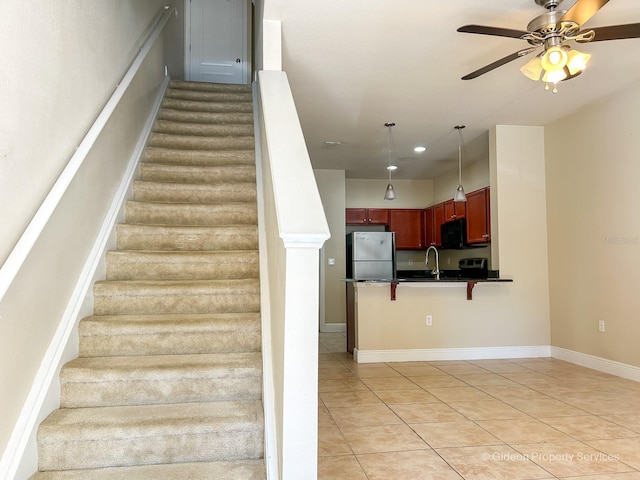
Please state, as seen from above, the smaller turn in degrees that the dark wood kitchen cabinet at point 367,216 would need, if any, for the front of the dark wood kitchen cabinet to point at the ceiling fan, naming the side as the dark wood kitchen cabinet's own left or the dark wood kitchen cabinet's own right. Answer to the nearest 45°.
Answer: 0° — it already faces it

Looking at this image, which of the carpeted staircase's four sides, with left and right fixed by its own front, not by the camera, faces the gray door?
back

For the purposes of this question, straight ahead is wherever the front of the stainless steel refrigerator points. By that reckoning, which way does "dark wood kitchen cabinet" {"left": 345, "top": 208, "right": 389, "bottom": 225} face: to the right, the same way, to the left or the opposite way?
the same way

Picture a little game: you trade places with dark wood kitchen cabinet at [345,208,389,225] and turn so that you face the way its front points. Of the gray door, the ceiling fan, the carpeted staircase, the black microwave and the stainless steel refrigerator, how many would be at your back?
0

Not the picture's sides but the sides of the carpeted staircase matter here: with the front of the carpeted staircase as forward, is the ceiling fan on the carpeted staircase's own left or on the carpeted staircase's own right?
on the carpeted staircase's own left

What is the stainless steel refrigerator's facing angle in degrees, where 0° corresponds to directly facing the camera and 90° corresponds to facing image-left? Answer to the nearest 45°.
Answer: approximately 0°

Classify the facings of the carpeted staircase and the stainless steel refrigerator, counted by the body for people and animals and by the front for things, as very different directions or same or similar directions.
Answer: same or similar directions

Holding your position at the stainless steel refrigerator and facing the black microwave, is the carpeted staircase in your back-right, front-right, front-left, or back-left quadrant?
back-right

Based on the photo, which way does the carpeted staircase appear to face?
toward the camera

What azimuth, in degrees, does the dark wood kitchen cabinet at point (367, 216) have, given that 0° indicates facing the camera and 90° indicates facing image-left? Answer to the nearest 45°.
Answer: approximately 0°

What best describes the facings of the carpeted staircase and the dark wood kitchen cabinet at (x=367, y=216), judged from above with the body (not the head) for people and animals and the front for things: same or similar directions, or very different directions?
same or similar directions

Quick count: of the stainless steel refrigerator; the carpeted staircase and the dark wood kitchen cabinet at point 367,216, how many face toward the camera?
3

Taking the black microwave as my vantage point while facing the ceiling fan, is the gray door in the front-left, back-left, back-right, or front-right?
front-right

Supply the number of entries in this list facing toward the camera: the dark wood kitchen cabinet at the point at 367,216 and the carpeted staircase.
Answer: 2

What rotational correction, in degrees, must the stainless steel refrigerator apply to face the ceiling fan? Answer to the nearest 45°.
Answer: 0° — it already faces it

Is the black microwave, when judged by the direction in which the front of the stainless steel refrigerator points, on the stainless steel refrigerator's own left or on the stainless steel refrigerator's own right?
on the stainless steel refrigerator's own left
